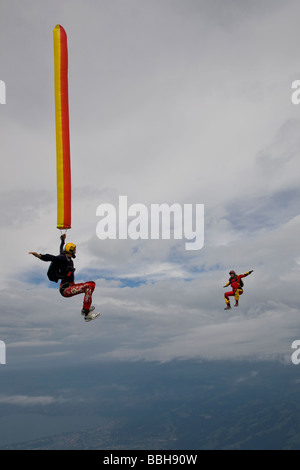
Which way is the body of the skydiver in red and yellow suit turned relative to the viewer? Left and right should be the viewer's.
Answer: facing the viewer and to the left of the viewer
